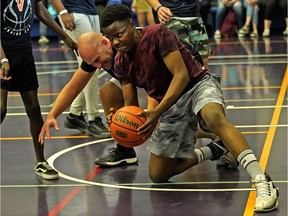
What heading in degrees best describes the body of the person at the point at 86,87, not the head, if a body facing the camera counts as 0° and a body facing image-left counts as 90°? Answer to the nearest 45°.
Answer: approximately 315°

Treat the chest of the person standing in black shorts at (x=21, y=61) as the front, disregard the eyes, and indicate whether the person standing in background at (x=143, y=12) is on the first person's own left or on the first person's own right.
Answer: on the first person's own left

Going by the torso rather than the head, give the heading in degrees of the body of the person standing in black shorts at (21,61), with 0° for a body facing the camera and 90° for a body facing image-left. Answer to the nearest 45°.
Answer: approximately 315°

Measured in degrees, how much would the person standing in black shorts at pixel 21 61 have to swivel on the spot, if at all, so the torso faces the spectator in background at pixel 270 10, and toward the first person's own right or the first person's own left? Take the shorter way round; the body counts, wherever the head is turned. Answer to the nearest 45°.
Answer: approximately 90° to the first person's own left

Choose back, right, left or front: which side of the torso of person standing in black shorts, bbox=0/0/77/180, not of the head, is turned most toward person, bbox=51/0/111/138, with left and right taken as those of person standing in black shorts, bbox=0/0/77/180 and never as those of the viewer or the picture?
left

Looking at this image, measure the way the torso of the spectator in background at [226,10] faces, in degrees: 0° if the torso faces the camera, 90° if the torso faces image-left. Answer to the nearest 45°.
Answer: approximately 0°

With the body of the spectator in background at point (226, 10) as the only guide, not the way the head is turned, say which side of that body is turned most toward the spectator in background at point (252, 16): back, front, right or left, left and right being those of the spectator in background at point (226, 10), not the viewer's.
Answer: left

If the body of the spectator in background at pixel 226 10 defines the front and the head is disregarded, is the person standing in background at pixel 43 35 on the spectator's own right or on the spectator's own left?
on the spectator's own right
